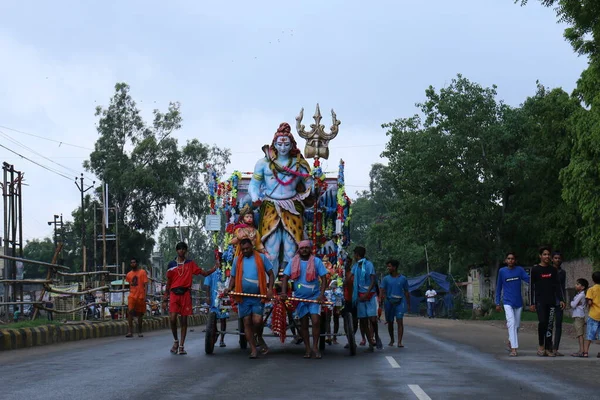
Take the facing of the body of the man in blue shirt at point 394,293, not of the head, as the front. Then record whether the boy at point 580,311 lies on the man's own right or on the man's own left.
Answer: on the man's own left

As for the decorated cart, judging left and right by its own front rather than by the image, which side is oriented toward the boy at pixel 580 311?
left

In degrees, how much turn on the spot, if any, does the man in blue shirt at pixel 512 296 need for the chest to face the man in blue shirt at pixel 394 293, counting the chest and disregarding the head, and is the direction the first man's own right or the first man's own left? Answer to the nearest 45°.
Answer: approximately 135° to the first man's own right

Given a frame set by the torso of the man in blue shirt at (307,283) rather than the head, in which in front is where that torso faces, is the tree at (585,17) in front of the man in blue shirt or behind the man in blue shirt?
behind

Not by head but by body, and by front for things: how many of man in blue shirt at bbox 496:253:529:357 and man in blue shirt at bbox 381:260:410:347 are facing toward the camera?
2

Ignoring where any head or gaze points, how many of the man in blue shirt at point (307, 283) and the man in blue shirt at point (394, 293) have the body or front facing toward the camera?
2

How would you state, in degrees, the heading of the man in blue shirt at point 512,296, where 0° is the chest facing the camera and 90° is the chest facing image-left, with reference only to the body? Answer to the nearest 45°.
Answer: approximately 0°

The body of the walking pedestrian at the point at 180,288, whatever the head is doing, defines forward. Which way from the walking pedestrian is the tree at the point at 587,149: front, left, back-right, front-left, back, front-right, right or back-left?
back-left

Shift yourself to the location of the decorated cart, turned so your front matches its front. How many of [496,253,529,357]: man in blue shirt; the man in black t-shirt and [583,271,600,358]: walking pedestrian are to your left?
3

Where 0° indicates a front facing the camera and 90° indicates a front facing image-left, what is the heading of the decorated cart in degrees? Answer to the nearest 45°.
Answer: approximately 0°
